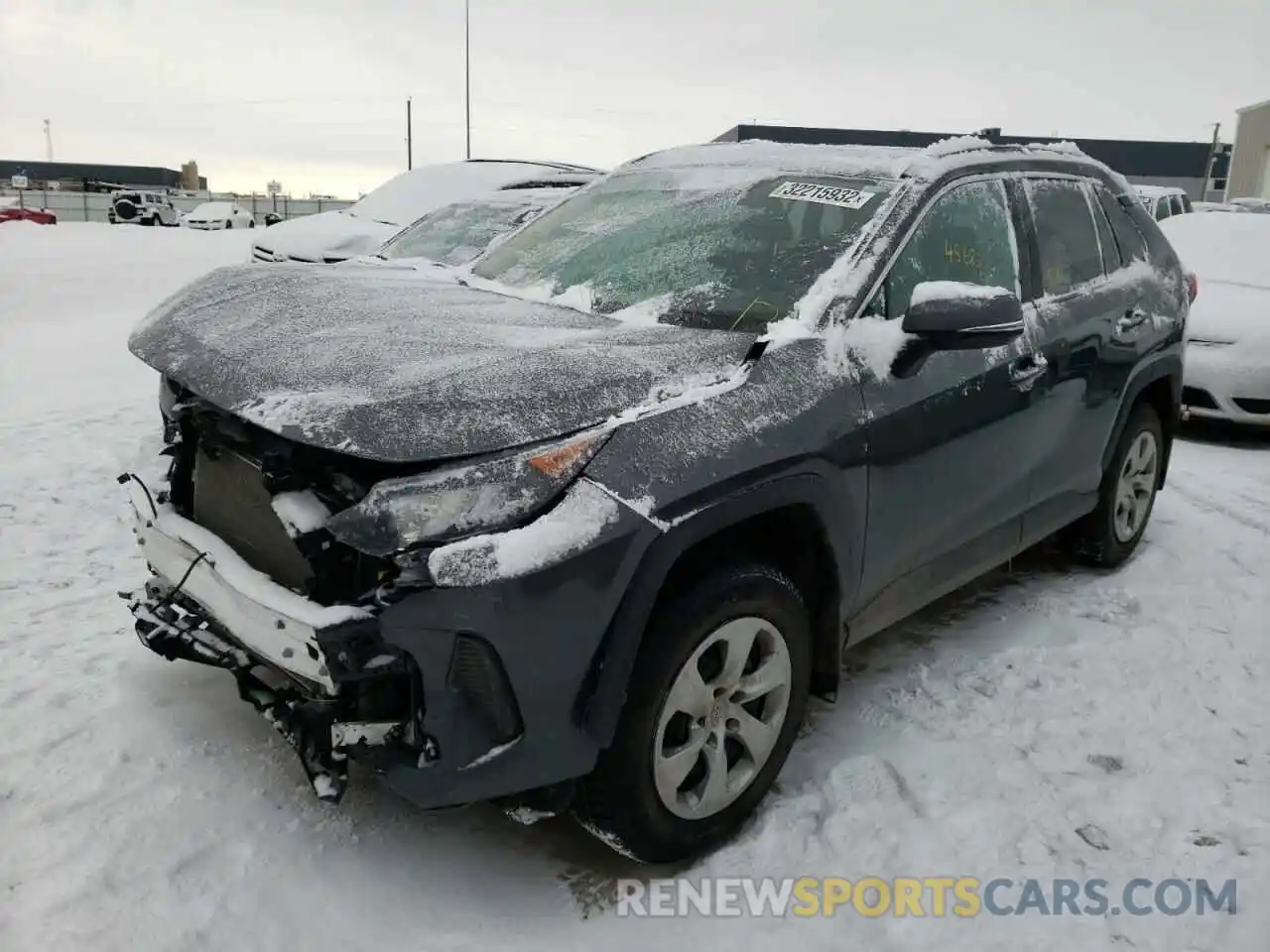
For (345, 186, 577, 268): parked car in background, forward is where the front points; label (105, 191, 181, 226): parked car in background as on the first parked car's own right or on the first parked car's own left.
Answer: on the first parked car's own right

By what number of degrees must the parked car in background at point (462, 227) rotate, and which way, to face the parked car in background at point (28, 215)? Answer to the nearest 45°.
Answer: approximately 90° to its right

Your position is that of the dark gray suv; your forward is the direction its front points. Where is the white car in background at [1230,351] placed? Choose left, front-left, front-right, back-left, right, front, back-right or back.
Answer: back

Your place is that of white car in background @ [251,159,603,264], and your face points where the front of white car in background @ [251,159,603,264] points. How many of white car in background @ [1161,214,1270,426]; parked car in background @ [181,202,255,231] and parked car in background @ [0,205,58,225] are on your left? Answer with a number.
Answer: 1

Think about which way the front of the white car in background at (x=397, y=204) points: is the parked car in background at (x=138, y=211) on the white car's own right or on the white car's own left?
on the white car's own right

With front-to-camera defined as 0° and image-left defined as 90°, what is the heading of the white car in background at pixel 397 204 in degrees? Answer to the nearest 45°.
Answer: approximately 45°

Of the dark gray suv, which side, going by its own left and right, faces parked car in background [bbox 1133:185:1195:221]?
back

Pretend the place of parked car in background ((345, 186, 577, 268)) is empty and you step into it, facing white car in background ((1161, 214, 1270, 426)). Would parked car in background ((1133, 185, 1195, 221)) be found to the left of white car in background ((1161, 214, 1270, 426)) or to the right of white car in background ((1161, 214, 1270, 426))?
left

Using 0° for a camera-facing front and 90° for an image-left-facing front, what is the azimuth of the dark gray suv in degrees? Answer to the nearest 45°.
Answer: approximately 45°

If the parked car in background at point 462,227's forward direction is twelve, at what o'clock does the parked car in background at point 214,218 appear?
the parked car in background at point 214,218 is roughly at 4 o'clock from the parked car in background at point 462,227.
